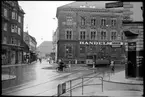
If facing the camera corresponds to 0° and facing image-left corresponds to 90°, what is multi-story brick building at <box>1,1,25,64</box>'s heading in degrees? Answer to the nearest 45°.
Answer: approximately 315°
